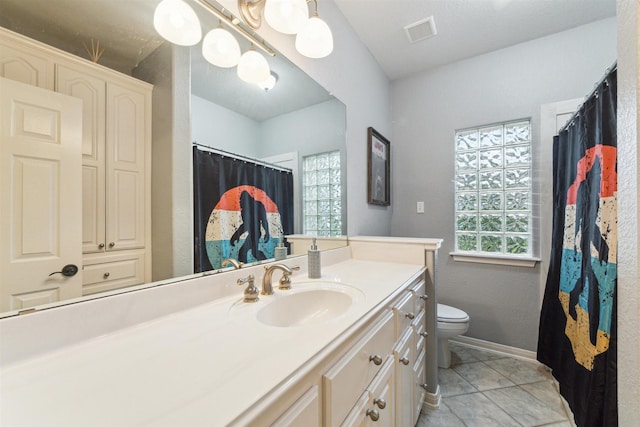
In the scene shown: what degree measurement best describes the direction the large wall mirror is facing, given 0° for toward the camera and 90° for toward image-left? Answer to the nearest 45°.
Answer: approximately 315°

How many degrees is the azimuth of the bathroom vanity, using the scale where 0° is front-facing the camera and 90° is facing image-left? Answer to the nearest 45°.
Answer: approximately 315°

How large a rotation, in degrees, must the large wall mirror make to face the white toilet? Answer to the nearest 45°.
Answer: approximately 45° to its left
